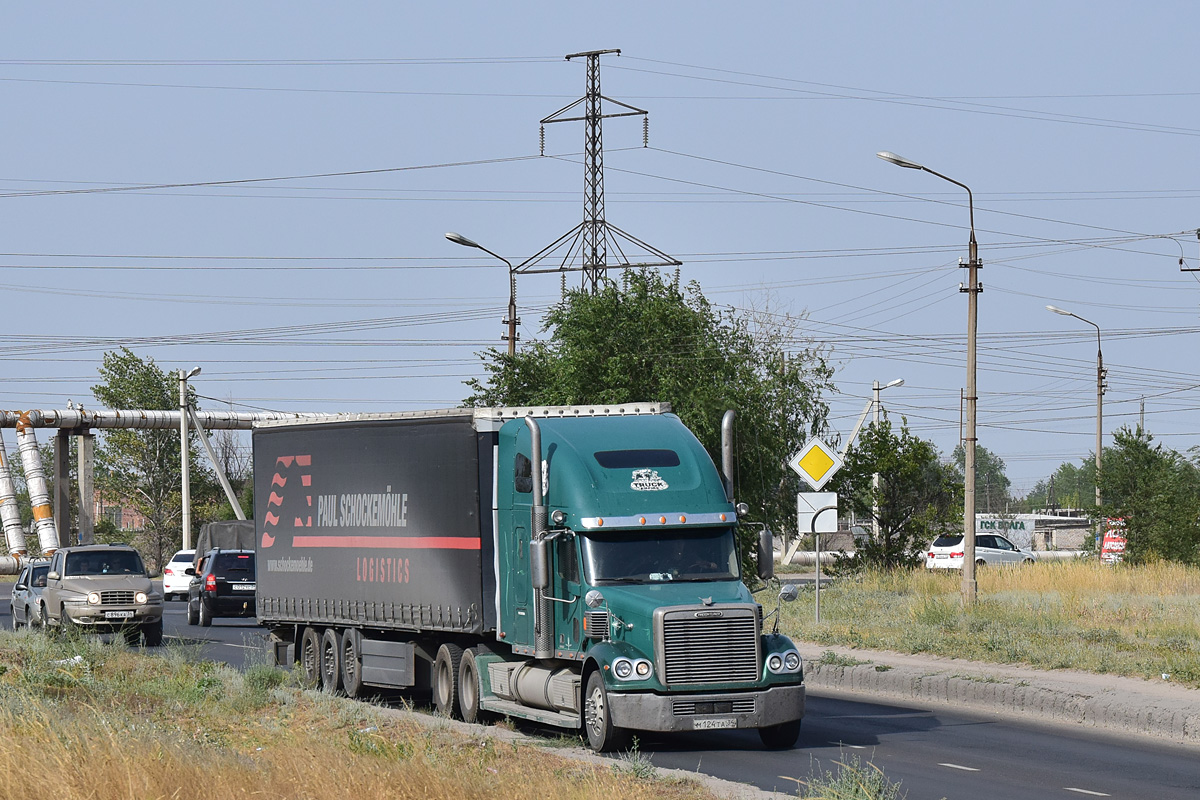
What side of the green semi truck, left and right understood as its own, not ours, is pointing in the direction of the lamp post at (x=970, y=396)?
left

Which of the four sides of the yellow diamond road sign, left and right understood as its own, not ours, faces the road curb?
front

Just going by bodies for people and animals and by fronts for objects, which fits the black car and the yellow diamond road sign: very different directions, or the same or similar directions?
very different directions

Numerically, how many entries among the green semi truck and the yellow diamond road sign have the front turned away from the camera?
0

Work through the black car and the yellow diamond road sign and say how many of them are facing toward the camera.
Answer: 1

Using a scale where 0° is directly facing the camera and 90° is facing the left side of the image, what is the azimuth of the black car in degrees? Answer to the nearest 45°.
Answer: approximately 180°

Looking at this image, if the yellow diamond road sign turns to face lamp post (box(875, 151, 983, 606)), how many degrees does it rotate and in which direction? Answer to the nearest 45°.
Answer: approximately 135° to its left

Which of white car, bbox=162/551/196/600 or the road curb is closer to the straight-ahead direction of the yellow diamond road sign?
the road curb

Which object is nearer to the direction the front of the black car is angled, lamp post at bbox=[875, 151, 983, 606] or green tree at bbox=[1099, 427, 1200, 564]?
the green tree

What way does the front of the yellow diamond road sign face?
toward the camera

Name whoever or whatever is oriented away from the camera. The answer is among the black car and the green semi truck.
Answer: the black car

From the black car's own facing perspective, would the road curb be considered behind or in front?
behind
